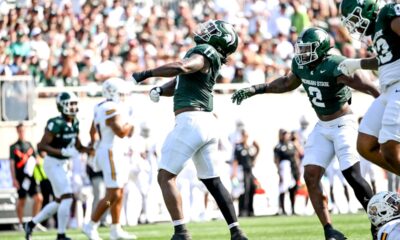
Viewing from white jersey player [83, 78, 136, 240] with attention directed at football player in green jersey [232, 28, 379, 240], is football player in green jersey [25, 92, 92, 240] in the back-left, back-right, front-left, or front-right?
back-right

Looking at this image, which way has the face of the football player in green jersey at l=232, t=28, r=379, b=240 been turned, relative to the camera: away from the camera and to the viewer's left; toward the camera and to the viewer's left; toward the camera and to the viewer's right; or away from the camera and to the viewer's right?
toward the camera and to the viewer's left

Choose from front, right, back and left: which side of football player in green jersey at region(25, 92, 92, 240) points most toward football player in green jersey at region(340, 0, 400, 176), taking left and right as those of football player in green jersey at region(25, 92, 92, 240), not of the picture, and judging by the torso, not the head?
front

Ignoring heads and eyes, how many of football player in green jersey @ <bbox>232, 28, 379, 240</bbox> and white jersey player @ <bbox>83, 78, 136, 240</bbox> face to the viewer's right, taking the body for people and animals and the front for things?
1

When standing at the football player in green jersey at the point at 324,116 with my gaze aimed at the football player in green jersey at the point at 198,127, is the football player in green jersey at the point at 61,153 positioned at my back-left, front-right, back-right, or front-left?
front-right

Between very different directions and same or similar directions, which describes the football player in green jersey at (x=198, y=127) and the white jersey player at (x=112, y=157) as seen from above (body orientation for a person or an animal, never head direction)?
very different directions

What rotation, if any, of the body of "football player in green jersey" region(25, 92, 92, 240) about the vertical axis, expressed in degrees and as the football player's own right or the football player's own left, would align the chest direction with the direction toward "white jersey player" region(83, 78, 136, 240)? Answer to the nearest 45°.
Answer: approximately 45° to the football player's own left

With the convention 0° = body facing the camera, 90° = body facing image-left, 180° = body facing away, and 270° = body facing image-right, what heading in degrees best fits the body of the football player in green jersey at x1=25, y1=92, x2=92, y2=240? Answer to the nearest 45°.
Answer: approximately 315°

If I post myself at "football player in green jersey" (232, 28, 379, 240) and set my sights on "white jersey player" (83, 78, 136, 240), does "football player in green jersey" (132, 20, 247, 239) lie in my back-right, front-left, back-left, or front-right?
front-left

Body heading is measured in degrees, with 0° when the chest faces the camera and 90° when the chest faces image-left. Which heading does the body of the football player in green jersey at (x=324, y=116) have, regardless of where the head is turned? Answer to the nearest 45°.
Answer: approximately 45°

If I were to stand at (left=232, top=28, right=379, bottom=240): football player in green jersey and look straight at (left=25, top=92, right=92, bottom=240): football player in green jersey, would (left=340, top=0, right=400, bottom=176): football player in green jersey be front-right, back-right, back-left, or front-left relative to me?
back-left

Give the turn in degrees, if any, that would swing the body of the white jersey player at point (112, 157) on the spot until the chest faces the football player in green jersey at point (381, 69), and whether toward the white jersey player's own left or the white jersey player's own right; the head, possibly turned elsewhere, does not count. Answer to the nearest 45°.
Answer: approximately 45° to the white jersey player's own right
